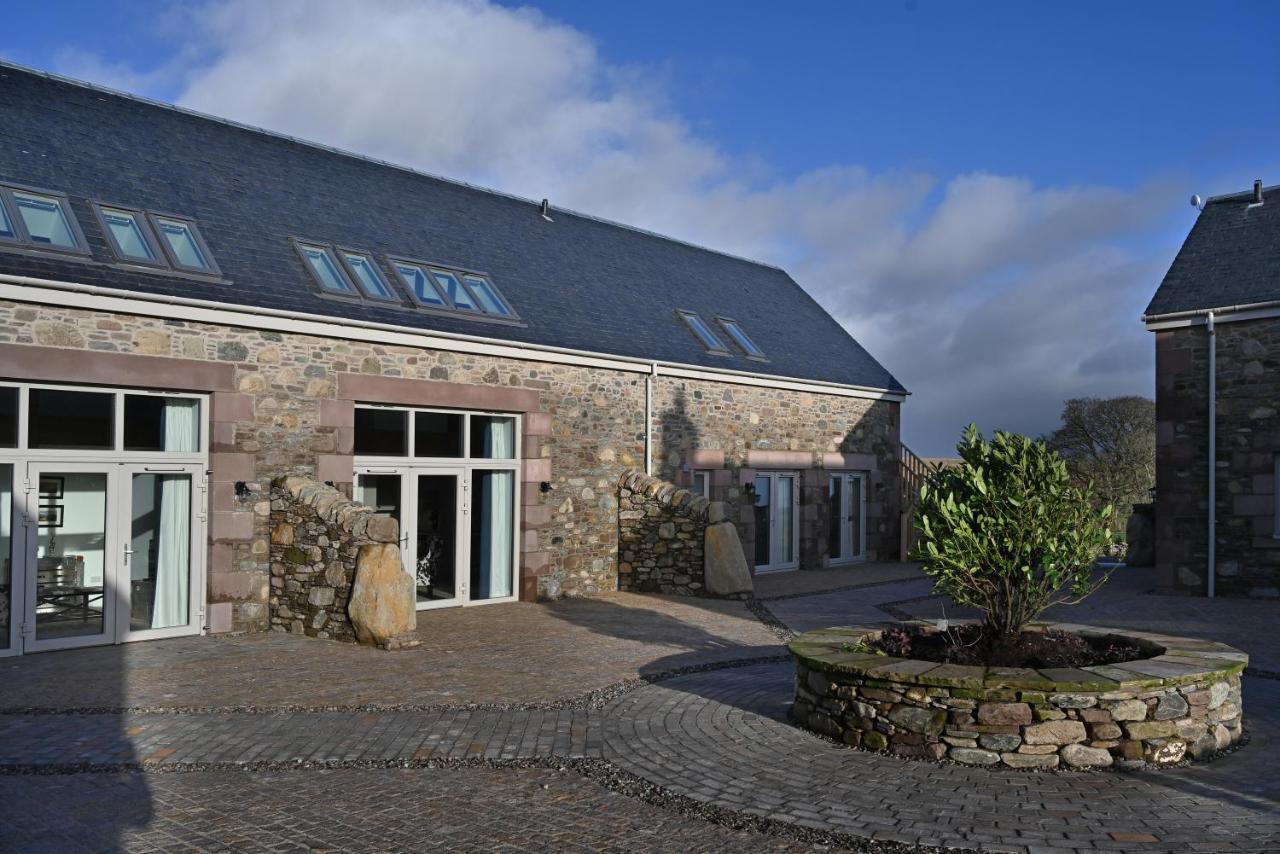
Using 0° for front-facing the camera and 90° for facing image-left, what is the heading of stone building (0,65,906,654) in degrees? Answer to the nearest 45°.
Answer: approximately 315°

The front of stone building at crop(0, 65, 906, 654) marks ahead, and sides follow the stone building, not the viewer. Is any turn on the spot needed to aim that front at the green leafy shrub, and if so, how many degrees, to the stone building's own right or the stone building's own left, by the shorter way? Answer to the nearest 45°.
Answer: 0° — it already faces it

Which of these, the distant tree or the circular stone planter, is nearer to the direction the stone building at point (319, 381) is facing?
the circular stone planter

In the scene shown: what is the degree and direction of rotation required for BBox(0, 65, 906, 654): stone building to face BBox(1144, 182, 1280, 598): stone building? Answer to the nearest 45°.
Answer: approximately 45° to its left

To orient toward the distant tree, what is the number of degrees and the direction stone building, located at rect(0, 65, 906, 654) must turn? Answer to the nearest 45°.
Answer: approximately 90° to its left

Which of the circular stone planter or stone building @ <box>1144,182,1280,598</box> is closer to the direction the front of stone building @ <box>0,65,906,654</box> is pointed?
the circular stone planter
